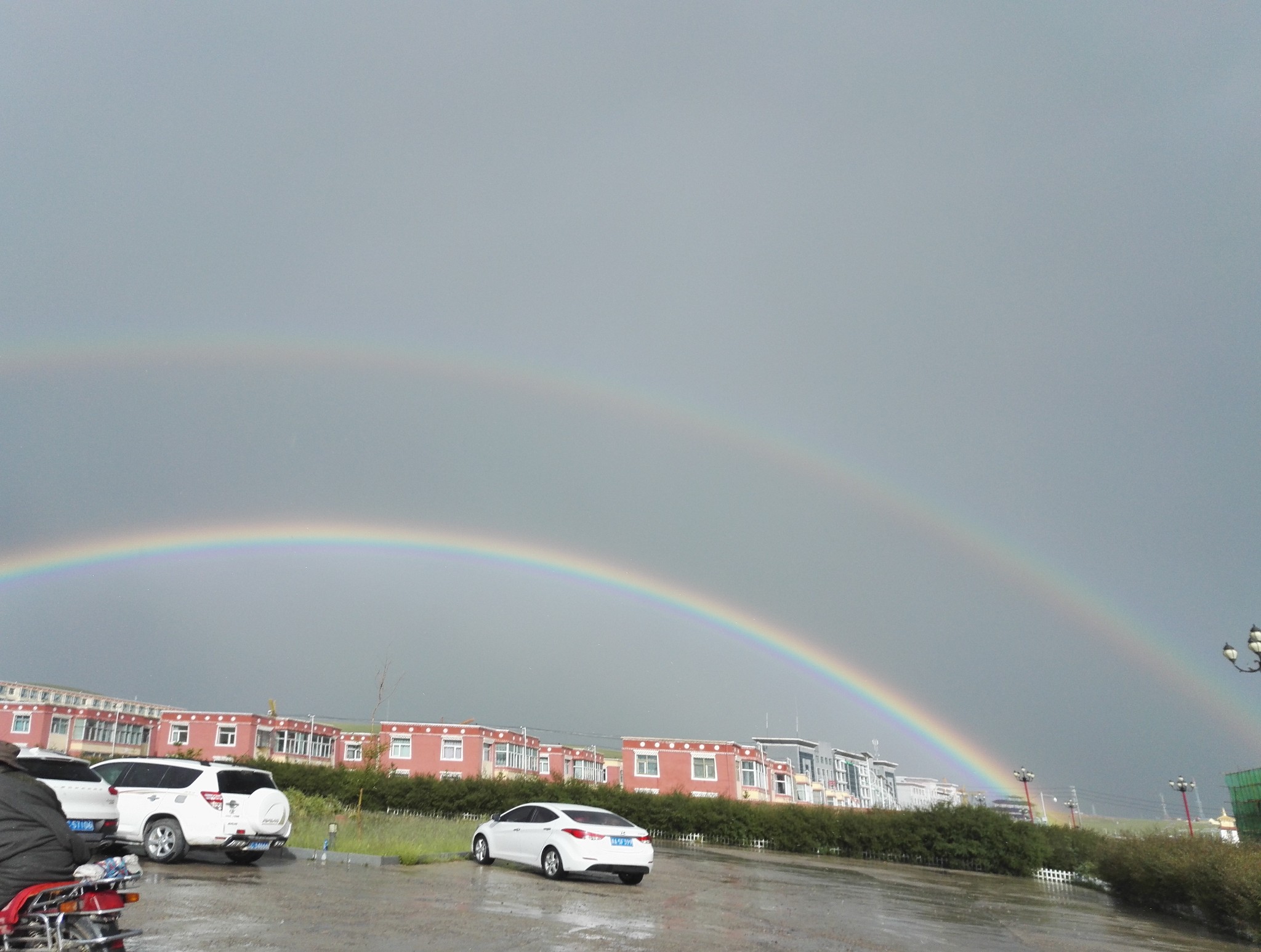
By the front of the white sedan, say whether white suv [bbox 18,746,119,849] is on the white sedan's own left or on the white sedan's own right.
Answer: on the white sedan's own left

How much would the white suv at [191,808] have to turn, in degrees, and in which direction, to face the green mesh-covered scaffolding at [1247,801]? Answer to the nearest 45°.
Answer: approximately 135° to its right

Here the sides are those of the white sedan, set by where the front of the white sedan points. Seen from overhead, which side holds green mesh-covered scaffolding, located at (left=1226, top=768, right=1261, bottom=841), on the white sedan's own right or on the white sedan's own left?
on the white sedan's own right

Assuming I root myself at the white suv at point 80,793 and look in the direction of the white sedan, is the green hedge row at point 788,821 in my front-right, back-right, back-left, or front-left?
front-left

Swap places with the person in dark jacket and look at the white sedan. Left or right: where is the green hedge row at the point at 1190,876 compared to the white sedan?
right

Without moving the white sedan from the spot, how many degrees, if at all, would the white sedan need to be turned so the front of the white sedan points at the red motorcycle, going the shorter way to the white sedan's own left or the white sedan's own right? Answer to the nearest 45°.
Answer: approximately 135° to the white sedan's own left

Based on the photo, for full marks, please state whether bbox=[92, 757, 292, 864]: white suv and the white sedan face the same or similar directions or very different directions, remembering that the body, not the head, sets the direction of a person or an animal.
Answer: same or similar directions

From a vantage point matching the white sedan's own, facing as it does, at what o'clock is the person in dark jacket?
The person in dark jacket is roughly at 8 o'clock from the white sedan.

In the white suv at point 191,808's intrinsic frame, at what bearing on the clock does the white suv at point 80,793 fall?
the white suv at point 80,793 is roughly at 9 o'clock from the white suv at point 191,808.

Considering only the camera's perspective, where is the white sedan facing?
facing away from the viewer and to the left of the viewer

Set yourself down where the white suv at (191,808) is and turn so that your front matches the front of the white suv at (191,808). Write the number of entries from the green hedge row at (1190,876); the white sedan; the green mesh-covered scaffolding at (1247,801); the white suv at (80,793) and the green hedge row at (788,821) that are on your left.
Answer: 1

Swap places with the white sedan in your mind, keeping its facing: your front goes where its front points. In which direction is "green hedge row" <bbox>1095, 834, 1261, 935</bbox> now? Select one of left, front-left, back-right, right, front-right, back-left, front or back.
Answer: back-right

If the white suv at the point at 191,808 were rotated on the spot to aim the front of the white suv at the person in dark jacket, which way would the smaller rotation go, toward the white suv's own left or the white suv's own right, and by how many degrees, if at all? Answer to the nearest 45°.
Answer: approximately 135° to the white suv's own left

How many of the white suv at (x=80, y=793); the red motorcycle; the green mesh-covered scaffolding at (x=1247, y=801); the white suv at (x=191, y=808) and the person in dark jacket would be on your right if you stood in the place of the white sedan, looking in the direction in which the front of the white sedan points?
1

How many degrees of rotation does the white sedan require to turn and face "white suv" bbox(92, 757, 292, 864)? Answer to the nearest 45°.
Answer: approximately 45° to its left

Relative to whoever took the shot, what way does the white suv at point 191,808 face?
facing away from the viewer and to the left of the viewer

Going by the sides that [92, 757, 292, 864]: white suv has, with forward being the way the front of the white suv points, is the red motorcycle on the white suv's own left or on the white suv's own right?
on the white suv's own left

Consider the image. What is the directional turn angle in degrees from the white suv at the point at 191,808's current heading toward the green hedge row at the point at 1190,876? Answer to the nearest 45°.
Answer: approximately 135° to its right

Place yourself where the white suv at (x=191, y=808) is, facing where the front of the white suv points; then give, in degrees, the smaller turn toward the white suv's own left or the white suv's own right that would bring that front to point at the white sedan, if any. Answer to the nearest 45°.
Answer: approximately 135° to the white suv's own right

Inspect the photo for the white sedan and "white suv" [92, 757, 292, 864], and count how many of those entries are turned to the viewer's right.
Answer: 0
